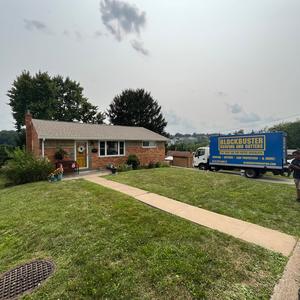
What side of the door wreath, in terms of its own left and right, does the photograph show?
front

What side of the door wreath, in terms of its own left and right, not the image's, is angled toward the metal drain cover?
front

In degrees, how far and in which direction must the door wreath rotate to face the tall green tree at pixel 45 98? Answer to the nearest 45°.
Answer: approximately 180°

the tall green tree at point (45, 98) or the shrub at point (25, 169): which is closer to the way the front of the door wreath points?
the shrub

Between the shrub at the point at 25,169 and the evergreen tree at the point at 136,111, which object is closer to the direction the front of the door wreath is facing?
the shrub

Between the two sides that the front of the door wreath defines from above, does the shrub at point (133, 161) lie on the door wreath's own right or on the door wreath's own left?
on the door wreath's own left

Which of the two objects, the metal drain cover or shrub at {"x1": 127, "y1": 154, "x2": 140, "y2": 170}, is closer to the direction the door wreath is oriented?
the metal drain cover

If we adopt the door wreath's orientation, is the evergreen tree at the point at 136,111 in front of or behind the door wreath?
behind

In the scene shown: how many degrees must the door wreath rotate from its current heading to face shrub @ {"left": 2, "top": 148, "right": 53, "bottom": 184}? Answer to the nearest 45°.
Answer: approximately 45° to its right

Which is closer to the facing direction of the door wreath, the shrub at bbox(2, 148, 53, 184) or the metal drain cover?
the metal drain cover
